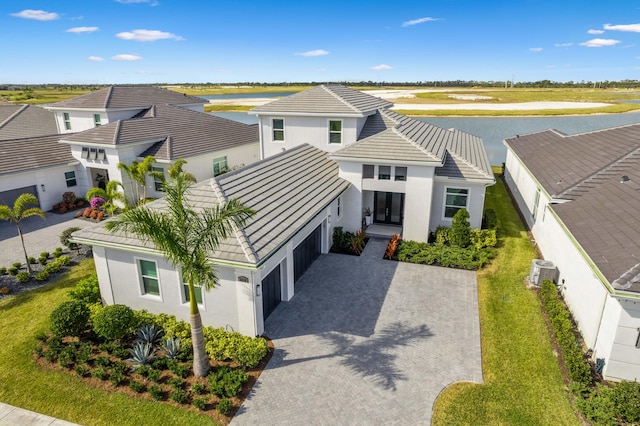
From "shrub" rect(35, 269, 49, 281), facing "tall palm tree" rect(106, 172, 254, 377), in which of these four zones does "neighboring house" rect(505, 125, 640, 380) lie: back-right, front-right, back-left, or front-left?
front-left

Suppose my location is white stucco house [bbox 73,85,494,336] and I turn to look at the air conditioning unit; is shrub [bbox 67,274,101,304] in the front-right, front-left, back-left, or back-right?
back-right

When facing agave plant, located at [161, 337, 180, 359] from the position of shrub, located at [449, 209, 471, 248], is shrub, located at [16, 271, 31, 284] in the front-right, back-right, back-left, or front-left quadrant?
front-right

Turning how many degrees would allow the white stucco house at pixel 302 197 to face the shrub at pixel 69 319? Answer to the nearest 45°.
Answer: approximately 45° to its right

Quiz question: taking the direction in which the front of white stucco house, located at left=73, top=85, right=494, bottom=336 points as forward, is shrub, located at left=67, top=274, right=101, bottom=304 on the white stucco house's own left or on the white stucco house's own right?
on the white stucco house's own right

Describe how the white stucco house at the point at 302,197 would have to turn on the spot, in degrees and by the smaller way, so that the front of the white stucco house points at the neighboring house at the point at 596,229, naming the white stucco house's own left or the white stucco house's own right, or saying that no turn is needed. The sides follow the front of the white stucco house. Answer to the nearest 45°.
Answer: approximately 45° to the white stucco house's own left

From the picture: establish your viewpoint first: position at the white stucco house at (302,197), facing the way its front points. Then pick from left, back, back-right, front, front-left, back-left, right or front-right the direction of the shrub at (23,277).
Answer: right

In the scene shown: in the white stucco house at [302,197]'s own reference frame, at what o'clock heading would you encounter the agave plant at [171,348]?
The agave plant is roughly at 1 o'clock from the white stucco house.

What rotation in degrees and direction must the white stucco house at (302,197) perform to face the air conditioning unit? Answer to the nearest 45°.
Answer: approximately 45° to its left

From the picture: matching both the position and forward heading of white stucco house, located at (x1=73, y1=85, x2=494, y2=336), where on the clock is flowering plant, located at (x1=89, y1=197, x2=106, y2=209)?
The flowering plant is roughly at 4 o'clock from the white stucco house.

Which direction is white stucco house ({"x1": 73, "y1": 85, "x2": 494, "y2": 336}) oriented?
toward the camera

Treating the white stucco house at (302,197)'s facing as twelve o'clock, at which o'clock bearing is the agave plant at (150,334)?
The agave plant is roughly at 1 o'clock from the white stucco house.

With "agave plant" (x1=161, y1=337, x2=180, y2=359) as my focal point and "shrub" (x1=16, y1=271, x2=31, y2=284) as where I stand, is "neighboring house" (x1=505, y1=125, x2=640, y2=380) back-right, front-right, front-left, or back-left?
front-left

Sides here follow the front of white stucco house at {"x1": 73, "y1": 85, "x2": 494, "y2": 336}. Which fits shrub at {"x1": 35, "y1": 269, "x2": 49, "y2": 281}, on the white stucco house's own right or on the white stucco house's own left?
on the white stucco house's own right

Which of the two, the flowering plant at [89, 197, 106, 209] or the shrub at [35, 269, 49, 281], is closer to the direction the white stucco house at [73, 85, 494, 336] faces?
the shrub

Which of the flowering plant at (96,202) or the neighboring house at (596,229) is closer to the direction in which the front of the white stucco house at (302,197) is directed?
the neighboring house
